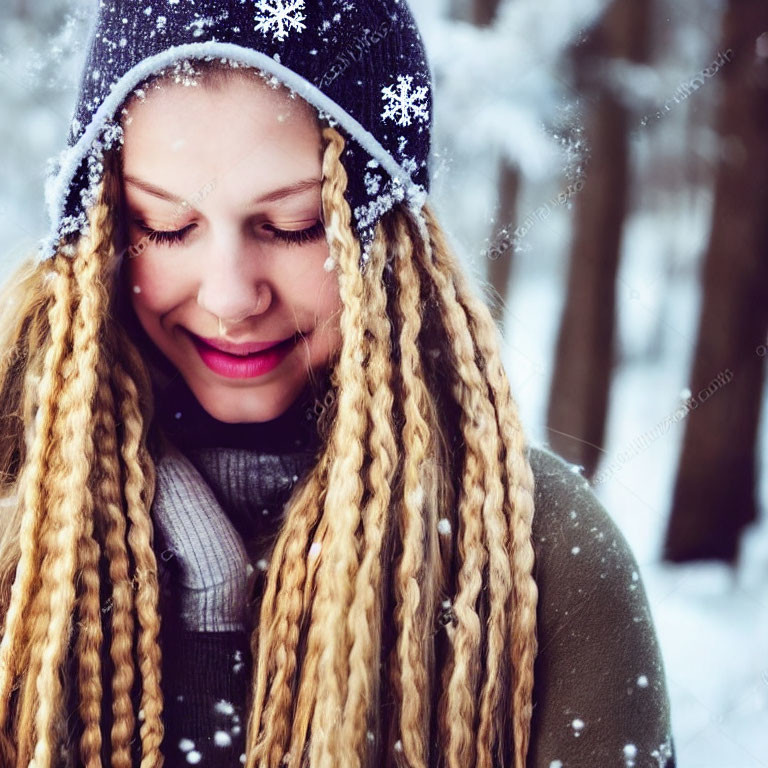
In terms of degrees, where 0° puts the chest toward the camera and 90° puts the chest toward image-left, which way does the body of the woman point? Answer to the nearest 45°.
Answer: approximately 0°

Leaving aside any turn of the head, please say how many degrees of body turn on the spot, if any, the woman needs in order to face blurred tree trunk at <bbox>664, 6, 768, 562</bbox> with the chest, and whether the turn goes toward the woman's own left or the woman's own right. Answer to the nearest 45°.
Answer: approximately 135° to the woman's own left
